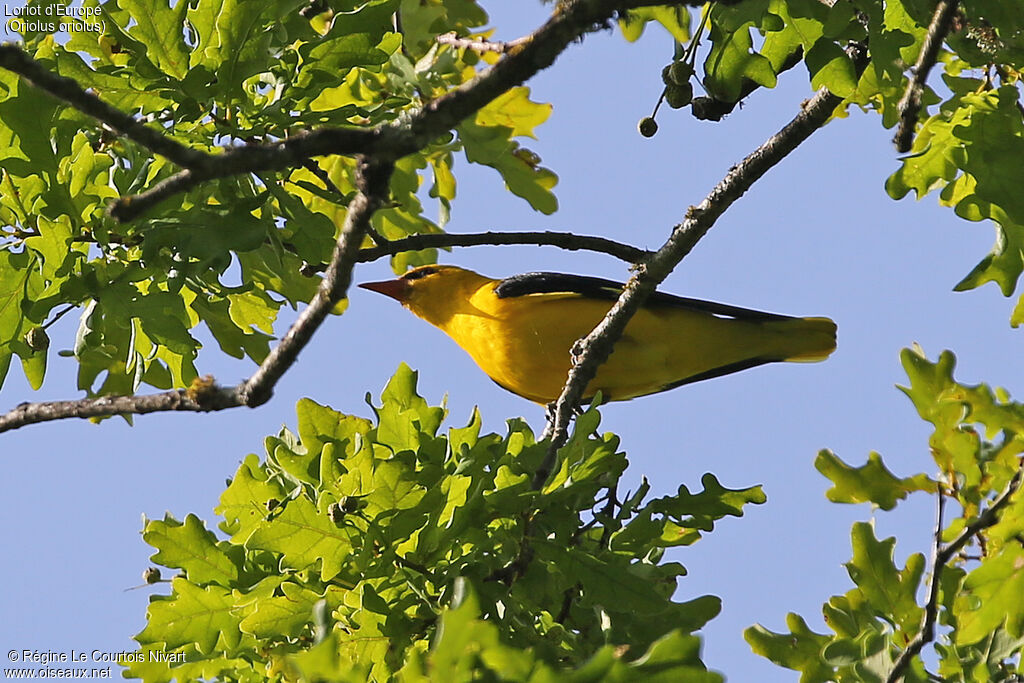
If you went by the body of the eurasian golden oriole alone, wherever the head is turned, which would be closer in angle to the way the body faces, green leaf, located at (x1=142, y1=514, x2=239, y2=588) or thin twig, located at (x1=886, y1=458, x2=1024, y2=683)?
the green leaf

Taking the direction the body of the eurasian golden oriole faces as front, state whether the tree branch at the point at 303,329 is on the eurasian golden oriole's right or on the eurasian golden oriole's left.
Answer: on the eurasian golden oriole's left

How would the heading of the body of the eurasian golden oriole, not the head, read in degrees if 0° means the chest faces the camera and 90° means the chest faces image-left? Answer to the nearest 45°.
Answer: approximately 90°
